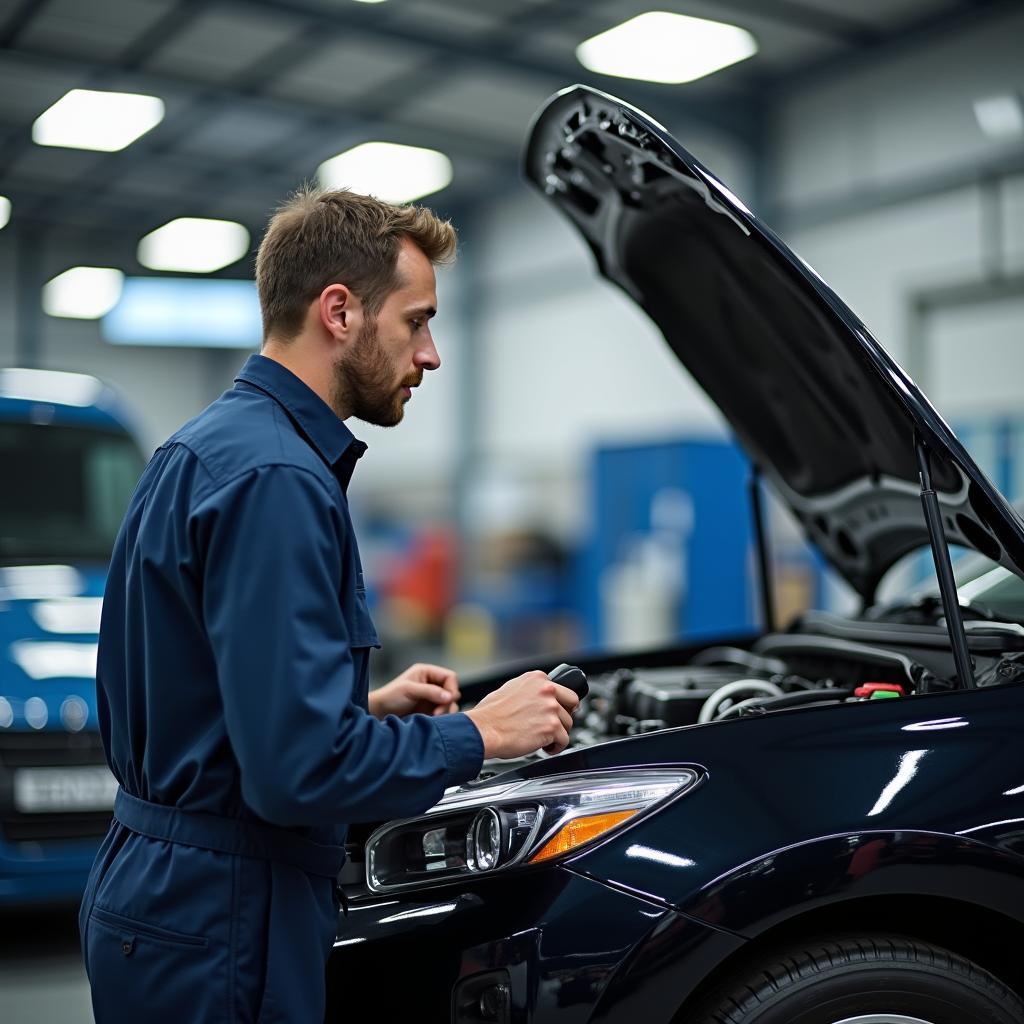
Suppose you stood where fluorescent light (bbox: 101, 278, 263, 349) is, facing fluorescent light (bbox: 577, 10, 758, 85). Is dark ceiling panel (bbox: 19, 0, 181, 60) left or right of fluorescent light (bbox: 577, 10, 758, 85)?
right

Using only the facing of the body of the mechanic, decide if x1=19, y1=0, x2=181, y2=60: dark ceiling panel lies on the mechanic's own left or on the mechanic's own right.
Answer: on the mechanic's own left

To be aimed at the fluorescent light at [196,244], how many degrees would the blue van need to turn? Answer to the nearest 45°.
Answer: approximately 180°

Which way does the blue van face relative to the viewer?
toward the camera

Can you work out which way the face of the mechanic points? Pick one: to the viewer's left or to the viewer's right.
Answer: to the viewer's right

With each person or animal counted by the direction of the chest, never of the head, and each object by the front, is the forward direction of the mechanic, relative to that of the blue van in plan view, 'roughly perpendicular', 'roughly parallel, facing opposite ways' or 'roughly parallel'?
roughly perpendicular

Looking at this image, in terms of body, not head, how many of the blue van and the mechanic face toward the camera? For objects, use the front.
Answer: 1

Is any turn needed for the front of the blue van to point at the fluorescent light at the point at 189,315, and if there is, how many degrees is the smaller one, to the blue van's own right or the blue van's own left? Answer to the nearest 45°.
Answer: approximately 180°

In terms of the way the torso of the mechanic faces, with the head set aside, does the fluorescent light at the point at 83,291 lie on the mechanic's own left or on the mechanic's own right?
on the mechanic's own left

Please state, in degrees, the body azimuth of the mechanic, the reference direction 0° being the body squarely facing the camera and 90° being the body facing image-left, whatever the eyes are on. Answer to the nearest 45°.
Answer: approximately 270°

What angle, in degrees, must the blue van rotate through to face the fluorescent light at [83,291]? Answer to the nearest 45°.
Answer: approximately 180°

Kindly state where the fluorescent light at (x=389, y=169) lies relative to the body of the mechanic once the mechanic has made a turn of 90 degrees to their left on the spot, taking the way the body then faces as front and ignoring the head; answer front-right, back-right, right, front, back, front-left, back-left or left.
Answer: front
